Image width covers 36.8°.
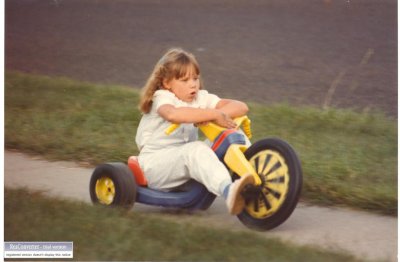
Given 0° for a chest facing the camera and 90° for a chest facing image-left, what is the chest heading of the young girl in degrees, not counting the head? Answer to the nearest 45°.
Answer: approximately 315°

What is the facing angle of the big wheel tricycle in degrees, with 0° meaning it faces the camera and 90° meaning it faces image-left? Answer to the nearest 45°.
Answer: approximately 315°
